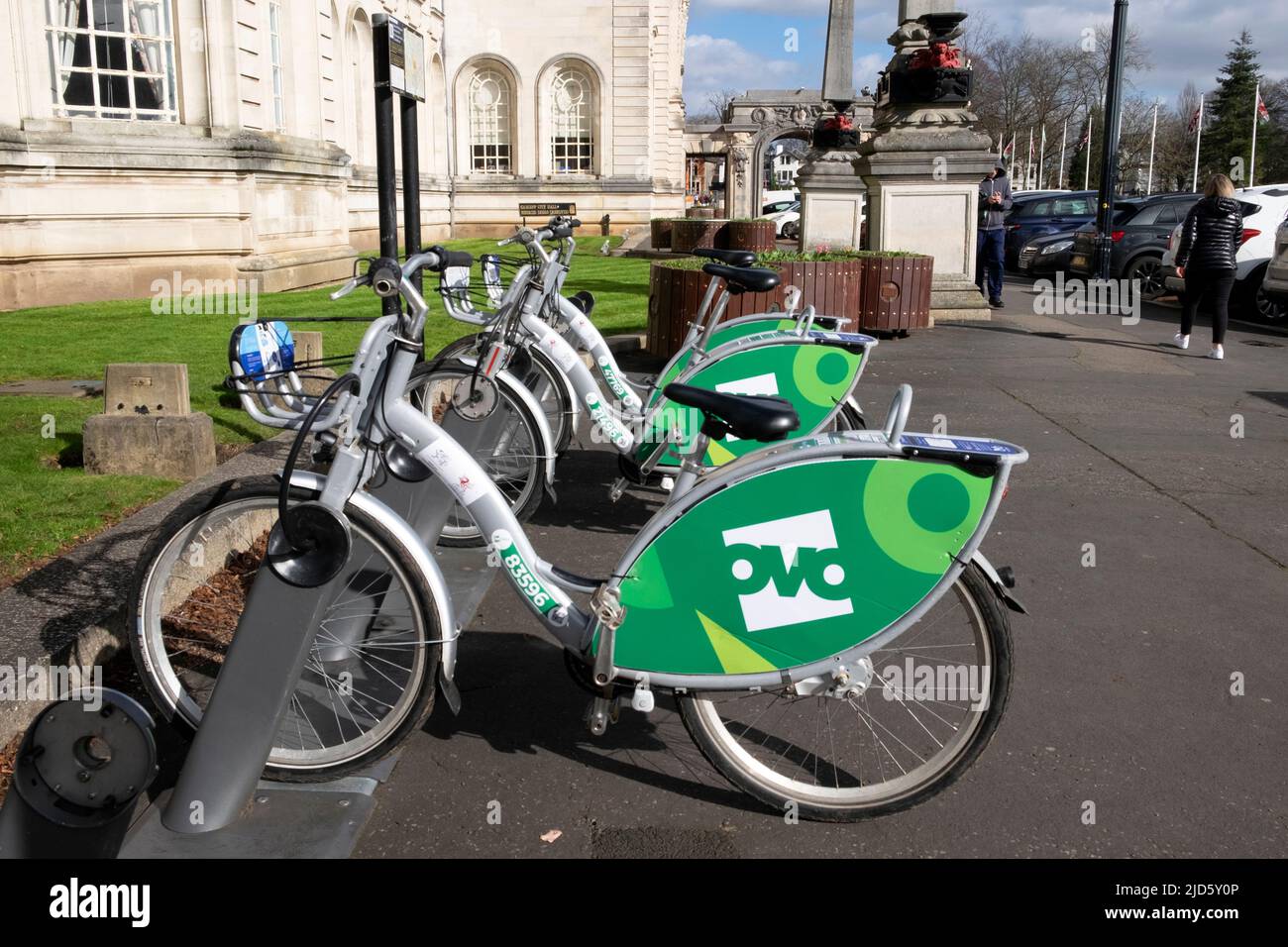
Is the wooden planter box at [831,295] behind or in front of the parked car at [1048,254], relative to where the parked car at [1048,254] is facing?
in front

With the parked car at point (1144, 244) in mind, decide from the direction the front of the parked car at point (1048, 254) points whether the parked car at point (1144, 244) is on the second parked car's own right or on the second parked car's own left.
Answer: on the second parked car's own left

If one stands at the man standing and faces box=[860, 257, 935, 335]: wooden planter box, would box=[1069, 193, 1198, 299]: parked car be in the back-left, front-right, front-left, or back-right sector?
back-left

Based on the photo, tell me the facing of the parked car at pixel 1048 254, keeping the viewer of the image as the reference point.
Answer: facing the viewer and to the left of the viewer

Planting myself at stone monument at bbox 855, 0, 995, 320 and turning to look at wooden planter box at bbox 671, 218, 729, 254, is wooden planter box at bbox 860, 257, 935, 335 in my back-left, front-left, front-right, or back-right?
back-left

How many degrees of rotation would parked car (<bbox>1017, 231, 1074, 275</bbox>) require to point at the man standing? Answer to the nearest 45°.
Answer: approximately 45° to its left

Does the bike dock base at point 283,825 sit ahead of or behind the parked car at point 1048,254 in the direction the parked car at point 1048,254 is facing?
ahead

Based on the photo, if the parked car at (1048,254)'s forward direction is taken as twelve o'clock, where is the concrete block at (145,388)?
The concrete block is roughly at 11 o'clock from the parked car.

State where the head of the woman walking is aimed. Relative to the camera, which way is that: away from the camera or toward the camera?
away from the camera

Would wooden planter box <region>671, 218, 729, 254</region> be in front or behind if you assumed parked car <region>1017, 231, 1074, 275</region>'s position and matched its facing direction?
in front

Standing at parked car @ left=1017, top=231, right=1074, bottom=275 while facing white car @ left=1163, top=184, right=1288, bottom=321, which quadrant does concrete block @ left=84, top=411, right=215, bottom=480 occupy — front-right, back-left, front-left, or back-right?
front-right
